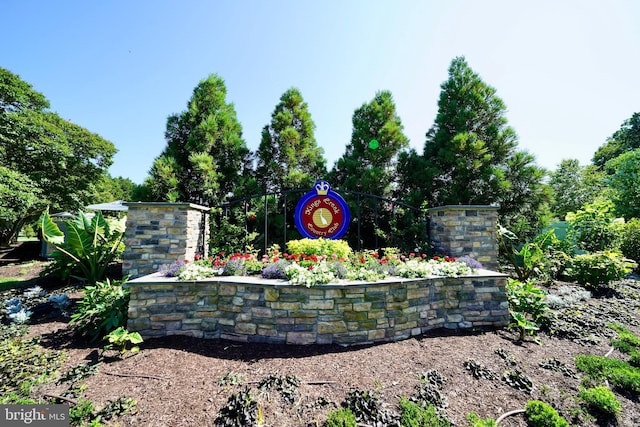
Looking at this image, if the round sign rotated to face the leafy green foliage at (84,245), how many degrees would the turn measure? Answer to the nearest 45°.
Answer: approximately 90° to its right

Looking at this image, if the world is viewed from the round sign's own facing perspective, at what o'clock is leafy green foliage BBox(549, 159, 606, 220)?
The leafy green foliage is roughly at 8 o'clock from the round sign.

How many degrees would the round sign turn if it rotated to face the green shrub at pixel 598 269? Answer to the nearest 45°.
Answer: approximately 90° to its left

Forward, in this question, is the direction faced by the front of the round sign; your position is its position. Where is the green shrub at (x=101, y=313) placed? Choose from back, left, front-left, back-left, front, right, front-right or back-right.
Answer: front-right

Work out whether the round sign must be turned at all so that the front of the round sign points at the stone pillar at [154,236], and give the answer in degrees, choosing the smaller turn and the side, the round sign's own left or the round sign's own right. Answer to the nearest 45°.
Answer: approximately 90° to the round sign's own right

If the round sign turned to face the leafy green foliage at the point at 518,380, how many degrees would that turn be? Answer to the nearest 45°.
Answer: approximately 45° to its left

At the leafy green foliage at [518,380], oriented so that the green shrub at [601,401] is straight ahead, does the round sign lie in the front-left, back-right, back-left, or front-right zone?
back-left

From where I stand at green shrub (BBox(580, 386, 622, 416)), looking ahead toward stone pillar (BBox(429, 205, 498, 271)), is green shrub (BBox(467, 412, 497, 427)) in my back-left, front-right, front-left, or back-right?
back-left

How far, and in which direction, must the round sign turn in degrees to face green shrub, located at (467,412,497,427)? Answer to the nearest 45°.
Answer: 0° — it already faces it

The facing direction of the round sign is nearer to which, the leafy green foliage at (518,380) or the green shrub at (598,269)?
the leafy green foliage

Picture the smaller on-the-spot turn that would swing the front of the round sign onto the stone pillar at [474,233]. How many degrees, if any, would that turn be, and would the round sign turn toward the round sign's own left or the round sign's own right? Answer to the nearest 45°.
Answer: approximately 90° to the round sign's own left

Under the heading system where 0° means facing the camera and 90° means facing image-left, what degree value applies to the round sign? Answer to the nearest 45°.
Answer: approximately 0°

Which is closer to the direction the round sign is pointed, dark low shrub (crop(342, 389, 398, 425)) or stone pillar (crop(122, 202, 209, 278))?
the dark low shrub
